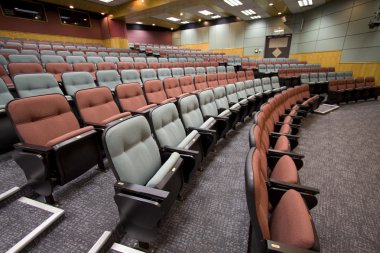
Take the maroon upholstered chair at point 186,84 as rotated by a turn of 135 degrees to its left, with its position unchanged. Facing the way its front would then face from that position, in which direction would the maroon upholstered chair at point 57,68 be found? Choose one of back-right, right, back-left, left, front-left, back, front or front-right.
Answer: left

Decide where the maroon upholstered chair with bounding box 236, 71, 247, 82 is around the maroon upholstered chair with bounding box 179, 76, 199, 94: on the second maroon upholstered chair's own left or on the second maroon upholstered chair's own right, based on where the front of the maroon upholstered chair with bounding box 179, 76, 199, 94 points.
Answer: on the second maroon upholstered chair's own left

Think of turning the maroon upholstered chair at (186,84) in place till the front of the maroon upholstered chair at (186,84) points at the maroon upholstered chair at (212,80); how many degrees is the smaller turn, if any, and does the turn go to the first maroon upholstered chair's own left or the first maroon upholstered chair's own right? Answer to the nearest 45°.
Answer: approximately 90° to the first maroon upholstered chair's own left

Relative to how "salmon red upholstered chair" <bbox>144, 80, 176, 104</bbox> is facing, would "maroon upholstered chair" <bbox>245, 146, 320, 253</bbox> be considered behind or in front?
in front

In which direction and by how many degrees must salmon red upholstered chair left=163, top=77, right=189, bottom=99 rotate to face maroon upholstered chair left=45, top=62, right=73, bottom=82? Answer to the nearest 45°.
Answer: approximately 135° to its right

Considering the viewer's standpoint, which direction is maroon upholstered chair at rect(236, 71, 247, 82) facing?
facing the viewer and to the right of the viewer

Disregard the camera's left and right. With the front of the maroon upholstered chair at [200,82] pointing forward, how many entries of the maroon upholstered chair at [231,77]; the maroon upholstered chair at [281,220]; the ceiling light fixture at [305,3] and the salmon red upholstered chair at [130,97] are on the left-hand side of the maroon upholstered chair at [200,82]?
2

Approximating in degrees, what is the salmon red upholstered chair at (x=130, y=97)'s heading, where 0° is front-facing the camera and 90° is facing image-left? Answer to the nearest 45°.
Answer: approximately 315°

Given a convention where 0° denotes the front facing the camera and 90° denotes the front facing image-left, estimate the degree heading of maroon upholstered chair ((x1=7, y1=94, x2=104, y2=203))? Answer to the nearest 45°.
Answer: approximately 315°

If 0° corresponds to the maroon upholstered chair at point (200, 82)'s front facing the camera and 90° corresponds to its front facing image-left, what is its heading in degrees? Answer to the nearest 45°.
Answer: approximately 315°

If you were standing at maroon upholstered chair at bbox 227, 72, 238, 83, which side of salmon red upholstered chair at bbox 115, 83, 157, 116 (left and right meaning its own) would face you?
left

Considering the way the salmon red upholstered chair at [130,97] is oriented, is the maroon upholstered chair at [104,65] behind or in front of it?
behind
